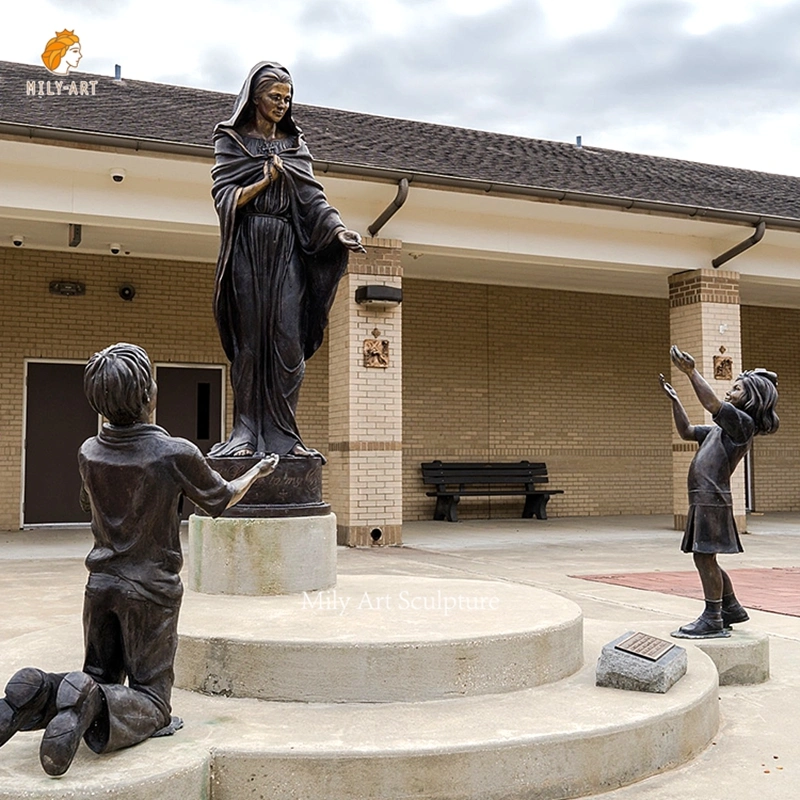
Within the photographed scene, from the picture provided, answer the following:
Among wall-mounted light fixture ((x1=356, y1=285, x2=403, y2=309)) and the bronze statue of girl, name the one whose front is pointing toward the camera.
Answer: the wall-mounted light fixture

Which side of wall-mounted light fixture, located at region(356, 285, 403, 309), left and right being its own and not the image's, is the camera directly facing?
front

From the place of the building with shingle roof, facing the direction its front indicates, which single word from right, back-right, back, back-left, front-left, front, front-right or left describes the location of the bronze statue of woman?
front

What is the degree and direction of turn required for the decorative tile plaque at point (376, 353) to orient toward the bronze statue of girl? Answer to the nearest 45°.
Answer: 0° — it already faces it

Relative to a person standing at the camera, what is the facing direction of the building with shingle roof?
facing the viewer

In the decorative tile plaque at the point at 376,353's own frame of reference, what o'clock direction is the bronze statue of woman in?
The bronze statue of woman is roughly at 12 o'clock from the decorative tile plaque.

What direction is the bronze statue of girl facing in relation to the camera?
to the viewer's left

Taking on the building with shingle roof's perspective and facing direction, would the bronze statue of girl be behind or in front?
in front

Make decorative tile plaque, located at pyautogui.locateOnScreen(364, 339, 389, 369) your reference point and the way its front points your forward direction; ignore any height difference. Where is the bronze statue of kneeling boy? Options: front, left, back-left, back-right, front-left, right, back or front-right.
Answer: front

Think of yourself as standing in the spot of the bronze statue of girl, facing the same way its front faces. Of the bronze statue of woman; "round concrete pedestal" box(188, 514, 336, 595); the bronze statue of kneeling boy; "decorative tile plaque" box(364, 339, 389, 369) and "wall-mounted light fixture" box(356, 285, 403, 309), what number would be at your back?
0

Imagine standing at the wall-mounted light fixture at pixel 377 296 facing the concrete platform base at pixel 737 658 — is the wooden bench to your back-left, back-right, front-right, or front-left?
back-left

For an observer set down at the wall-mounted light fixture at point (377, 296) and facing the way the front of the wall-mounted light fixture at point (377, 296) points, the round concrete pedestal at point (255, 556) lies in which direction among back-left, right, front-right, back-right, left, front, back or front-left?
front

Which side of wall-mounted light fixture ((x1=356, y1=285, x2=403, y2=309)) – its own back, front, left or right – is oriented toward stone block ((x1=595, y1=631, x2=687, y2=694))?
front

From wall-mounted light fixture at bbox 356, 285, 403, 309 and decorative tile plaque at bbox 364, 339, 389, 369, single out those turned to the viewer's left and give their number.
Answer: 0

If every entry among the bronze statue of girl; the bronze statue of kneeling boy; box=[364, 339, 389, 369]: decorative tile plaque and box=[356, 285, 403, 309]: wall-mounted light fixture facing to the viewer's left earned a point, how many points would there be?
1

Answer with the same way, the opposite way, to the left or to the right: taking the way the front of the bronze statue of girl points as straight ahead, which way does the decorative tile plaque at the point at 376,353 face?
to the left

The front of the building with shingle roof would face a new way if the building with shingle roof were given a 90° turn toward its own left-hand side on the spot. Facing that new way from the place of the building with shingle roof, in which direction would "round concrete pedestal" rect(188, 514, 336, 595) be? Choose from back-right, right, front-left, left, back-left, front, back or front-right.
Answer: right

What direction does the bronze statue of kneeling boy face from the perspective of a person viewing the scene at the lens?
facing away from the viewer and to the right of the viewer
